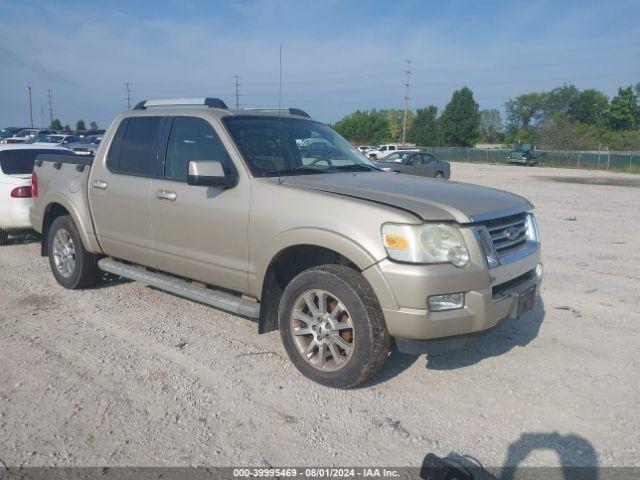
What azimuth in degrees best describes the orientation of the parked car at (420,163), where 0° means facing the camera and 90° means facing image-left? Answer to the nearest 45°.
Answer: approximately 45°

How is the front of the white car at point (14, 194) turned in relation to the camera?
facing away from the viewer and to the left of the viewer

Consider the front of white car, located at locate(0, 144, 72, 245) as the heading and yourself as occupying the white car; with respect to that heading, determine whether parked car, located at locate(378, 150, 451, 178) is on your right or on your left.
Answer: on your right

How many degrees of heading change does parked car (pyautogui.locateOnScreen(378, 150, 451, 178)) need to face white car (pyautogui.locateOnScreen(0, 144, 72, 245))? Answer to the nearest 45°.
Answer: approximately 45° to its left
